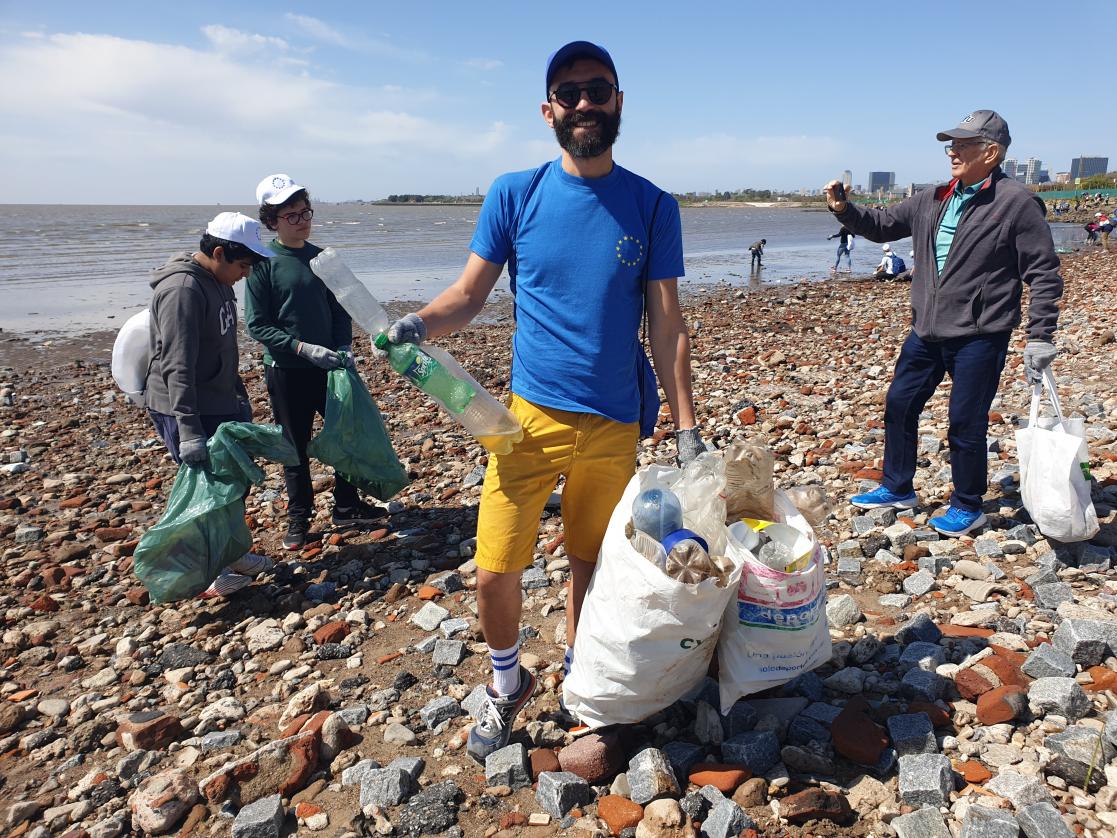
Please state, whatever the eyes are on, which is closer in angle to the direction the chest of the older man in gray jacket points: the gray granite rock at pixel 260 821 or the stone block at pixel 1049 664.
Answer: the gray granite rock

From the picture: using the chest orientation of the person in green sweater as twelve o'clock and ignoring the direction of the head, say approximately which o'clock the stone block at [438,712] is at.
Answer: The stone block is roughly at 1 o'clock from the person in green sweater.

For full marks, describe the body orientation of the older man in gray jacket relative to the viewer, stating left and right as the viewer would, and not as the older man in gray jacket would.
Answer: facing the viewer and to the left of the viewer

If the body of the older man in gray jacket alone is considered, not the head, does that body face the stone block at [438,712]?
yes

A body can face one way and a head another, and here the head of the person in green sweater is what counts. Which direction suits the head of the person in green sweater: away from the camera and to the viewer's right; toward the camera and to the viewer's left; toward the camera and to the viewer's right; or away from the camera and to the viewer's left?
toward the camera and to the viewer's right

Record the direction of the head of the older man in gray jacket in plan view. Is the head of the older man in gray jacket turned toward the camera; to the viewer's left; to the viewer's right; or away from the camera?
to the viewer's left

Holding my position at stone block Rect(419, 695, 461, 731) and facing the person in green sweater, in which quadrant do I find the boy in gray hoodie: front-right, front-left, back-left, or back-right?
front-left

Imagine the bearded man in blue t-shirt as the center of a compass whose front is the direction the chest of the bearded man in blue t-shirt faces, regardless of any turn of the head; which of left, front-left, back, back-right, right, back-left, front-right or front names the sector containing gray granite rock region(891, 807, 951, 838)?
front-left

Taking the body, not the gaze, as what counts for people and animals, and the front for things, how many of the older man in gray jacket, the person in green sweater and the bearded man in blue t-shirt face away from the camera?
0

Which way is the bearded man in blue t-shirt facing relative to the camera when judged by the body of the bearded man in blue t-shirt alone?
toward the camera

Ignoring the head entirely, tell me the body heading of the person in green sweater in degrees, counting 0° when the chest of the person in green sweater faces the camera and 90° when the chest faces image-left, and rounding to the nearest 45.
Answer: approximately 315°
